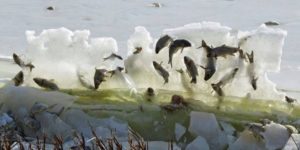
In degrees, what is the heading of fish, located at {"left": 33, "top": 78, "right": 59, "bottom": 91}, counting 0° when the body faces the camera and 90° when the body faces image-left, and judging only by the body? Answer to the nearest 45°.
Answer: approximately 90°

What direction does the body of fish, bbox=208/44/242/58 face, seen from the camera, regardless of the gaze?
to the viewer's left

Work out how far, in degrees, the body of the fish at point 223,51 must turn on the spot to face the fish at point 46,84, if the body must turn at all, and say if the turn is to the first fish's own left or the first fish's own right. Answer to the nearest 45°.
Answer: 0° — it already faces it

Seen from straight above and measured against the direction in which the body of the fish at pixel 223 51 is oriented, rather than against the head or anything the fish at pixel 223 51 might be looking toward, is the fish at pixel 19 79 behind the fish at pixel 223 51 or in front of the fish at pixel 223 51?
in front
